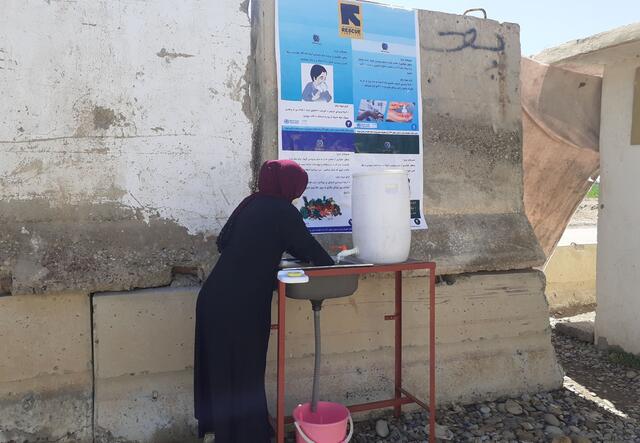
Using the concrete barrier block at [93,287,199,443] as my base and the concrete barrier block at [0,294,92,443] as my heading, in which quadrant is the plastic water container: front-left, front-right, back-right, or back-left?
back-left

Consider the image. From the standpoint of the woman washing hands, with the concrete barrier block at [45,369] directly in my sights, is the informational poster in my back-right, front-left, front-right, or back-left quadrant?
back-right

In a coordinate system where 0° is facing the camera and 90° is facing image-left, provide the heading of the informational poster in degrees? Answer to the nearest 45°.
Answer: approximately 0°

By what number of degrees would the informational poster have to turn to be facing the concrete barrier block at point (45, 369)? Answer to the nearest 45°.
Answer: approximately 45° to its right

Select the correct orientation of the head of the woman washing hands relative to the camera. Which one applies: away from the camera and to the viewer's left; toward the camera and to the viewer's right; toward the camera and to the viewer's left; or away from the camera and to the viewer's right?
away from the camera and to the viewer's right
